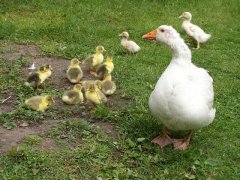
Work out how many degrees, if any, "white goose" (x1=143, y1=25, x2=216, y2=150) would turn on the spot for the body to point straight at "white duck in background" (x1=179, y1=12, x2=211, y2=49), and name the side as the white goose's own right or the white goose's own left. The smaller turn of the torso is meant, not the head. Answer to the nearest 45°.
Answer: approximately 135° to the white goose's own right

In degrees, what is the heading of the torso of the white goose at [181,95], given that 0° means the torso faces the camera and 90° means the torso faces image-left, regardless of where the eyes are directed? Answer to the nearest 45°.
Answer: approximately 45°

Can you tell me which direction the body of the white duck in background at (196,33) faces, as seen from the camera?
to the viewer's left

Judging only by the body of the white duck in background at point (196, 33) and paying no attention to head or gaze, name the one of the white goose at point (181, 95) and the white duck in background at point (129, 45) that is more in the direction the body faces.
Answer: the white duck in background

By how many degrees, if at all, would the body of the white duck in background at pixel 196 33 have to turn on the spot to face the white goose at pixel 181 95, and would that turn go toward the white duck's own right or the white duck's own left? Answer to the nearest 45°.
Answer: approximately 90° to the white duck's own left

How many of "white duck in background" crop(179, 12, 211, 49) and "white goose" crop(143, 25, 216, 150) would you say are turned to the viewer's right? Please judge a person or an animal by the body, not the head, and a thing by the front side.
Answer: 0

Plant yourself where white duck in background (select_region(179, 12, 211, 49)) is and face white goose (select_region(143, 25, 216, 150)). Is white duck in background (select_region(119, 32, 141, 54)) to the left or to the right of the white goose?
right

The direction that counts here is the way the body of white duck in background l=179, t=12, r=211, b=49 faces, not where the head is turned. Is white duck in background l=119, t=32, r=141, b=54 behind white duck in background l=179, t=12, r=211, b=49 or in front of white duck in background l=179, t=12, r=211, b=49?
in front
